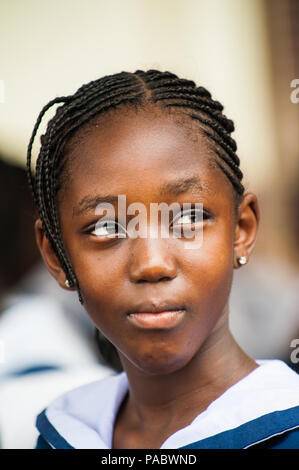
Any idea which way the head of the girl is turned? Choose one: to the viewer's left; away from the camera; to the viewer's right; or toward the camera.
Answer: toward the camera

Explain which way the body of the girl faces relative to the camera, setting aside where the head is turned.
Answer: toward the camera
